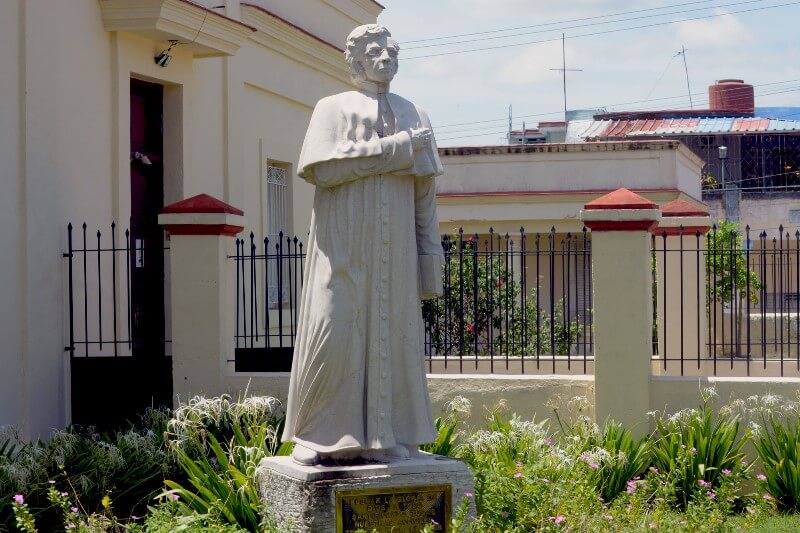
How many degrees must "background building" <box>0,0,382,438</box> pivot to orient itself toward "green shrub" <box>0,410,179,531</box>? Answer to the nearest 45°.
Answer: approximately 45° to its right

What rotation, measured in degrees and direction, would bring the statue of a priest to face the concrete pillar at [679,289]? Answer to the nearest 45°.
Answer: approximately 90° to its left

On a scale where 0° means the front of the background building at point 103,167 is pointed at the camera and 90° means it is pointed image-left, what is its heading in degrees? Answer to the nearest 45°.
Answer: approximately 315°

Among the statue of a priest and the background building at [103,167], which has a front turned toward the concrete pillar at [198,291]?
the background building

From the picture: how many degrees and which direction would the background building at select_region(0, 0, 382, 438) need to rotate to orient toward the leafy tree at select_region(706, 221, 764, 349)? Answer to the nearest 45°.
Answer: approximately 45° to its left

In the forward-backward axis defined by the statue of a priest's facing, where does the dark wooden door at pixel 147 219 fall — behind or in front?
behind

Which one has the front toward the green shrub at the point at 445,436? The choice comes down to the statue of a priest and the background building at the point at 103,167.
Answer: the background building
